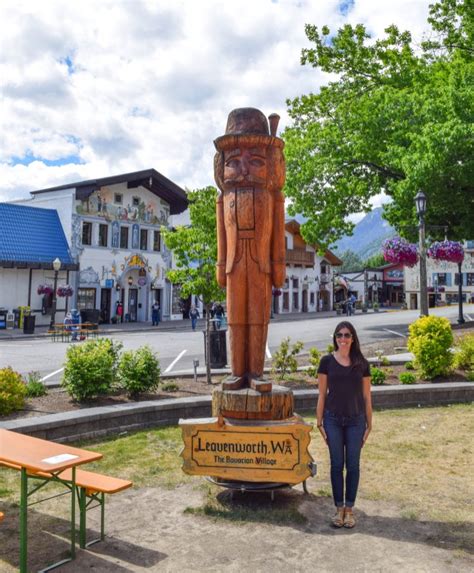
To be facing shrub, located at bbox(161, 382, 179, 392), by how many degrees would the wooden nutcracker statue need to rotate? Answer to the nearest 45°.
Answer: approximately 180°

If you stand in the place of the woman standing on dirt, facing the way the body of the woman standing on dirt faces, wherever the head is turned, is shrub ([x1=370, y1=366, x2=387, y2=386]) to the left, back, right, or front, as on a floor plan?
back

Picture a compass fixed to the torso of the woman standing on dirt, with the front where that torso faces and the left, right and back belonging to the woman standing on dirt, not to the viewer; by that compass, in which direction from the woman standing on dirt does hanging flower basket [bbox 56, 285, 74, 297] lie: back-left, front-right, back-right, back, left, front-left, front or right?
back-right

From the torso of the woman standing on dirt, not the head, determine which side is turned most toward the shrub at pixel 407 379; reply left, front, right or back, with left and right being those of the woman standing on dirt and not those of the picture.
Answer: back

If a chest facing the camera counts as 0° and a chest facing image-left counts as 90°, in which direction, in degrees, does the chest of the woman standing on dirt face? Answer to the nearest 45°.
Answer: approximately 0°

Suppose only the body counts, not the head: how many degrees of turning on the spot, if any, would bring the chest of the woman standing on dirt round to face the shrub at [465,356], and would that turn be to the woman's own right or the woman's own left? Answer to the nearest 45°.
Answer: approximately 180°

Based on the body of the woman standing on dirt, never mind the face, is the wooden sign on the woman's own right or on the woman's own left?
on the woman's own right

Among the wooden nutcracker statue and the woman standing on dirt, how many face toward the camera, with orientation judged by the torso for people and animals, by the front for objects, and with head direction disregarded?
2

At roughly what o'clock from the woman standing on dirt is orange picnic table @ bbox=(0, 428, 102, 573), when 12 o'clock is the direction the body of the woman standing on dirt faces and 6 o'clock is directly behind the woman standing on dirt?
The orange picnic table is roughly at 2 o'clock from the woman standing on dirt.

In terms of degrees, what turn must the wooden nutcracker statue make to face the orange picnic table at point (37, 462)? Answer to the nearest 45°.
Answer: approximately 45° to its right

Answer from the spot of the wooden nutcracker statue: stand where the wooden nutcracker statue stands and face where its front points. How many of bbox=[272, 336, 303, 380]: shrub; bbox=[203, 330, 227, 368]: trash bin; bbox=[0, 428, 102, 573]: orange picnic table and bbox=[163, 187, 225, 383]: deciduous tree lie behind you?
3
